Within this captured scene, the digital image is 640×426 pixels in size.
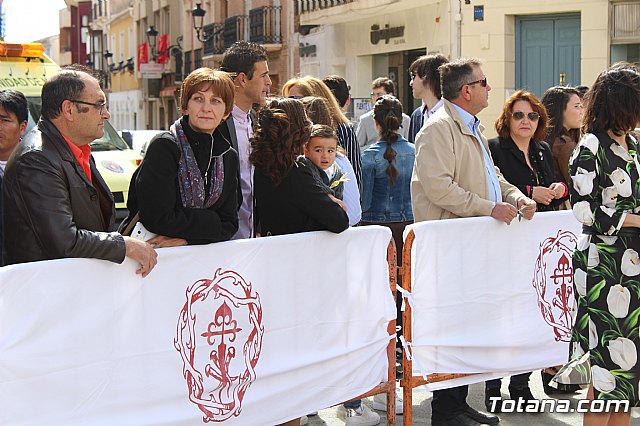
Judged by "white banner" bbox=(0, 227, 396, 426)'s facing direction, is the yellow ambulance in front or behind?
behind

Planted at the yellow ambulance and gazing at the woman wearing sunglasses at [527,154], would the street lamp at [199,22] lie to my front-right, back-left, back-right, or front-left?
back-left

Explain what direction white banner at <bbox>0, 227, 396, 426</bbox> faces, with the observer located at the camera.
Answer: facing the viewer

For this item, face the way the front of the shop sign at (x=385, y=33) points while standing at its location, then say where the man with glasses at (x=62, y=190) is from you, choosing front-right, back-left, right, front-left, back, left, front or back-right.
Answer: front

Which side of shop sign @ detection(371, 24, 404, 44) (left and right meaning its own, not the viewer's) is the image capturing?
front

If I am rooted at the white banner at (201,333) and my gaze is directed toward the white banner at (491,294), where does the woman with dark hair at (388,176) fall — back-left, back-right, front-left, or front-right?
front-left

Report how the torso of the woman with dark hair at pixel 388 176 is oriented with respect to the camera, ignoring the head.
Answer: away from the camera

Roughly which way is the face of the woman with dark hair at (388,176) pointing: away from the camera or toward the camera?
away from the camera

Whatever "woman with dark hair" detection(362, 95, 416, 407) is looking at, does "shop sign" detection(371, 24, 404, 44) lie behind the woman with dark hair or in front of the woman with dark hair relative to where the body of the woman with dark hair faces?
in front

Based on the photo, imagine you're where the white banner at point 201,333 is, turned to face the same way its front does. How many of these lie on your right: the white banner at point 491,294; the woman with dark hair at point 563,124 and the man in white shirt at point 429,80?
0

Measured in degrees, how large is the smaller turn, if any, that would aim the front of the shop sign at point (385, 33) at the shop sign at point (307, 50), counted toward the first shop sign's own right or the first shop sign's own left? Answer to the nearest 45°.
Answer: approximately 135° to the first shop sign's own right

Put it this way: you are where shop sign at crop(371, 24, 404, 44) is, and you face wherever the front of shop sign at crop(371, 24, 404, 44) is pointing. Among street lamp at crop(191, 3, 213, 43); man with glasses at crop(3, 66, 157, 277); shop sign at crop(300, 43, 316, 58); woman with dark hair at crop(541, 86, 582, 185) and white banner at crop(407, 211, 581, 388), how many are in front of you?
3

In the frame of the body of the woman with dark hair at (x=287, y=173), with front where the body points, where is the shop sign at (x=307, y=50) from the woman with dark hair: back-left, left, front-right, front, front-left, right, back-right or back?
front-left

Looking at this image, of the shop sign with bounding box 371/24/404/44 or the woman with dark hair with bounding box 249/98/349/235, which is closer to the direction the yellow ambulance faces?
the woman with dark hair

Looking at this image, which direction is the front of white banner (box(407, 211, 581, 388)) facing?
toward the camera

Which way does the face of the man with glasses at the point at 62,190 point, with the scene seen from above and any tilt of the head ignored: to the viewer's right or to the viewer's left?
to the viewer's right

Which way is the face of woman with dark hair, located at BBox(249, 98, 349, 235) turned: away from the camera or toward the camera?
away from the camera
